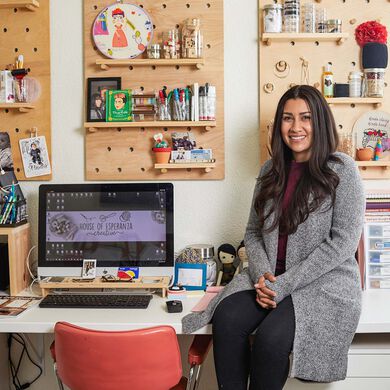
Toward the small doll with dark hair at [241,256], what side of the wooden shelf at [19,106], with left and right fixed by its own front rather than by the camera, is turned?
left

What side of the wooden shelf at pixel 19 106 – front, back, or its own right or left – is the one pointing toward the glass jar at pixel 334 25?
left

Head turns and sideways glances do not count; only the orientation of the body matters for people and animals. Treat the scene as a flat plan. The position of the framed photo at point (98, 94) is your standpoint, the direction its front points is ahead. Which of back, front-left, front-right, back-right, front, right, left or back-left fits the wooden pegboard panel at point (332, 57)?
left

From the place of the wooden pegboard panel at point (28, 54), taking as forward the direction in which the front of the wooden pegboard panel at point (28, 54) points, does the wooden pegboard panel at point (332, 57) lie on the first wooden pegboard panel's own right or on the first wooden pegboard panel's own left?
on the first wooden pegboard panel's own left

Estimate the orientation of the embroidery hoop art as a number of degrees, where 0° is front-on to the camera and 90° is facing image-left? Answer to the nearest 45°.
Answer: approximately 0°
